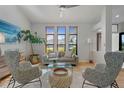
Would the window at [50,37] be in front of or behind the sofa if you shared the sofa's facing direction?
behind

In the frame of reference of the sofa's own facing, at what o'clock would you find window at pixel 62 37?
The window is roughly at 6 o'clock from the sofa.

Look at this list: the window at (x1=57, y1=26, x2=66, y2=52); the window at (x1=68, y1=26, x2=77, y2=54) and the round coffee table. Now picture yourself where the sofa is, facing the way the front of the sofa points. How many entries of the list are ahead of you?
1

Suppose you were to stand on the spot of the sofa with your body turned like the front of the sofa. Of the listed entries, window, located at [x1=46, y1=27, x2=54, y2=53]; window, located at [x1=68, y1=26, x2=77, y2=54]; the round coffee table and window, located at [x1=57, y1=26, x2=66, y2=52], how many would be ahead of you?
1

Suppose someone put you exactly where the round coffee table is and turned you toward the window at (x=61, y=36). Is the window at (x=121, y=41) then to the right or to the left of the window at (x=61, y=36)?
right

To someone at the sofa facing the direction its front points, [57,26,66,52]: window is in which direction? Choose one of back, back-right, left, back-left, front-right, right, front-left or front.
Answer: back

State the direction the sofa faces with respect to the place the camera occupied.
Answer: facing the viewer

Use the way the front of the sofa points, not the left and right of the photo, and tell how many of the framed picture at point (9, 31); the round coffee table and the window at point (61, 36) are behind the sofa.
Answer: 1

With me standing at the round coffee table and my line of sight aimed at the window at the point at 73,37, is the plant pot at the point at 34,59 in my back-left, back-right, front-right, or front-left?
front-left

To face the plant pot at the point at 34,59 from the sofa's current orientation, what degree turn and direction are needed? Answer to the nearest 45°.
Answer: approximately 135° to its right

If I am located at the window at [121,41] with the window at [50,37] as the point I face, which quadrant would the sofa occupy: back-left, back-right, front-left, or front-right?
front-left

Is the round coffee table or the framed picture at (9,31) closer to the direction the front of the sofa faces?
the round coffee table

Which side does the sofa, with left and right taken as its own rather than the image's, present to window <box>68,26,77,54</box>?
back

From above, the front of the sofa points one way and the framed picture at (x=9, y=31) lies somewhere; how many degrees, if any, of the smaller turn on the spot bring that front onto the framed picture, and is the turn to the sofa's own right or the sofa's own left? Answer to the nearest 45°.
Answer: approximately 45° to the sofa's own right

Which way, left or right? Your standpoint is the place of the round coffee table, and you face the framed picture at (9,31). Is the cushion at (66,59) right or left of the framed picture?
right

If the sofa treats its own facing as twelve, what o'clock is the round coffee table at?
The round coffee table is roughly at 12 o'clock from the sofa.

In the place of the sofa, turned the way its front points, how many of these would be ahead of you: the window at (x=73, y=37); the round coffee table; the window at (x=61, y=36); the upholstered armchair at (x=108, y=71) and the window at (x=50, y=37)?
2

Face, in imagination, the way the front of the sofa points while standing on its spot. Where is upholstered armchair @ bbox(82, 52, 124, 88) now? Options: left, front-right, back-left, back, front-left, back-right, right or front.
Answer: front
